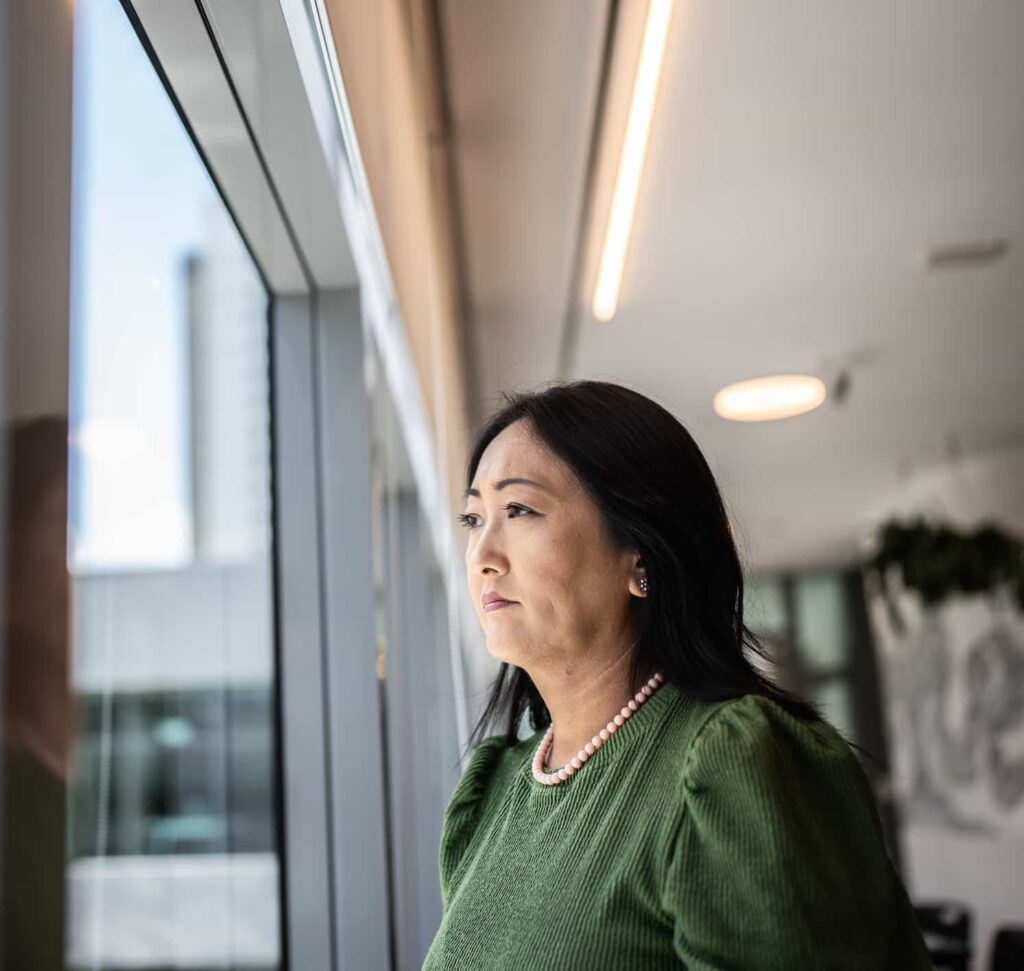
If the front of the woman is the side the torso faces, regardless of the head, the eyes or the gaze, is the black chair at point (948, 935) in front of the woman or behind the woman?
behind

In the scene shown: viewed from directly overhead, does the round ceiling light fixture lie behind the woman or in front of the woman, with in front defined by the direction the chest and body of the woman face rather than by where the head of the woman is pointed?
behind

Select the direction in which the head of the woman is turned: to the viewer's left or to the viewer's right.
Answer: to the viewer's left

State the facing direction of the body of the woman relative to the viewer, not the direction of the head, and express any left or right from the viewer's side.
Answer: facing the viewer and to the left of the viewer

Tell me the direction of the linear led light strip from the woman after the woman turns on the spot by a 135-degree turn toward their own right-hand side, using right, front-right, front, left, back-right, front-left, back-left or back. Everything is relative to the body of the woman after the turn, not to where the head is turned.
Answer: front
